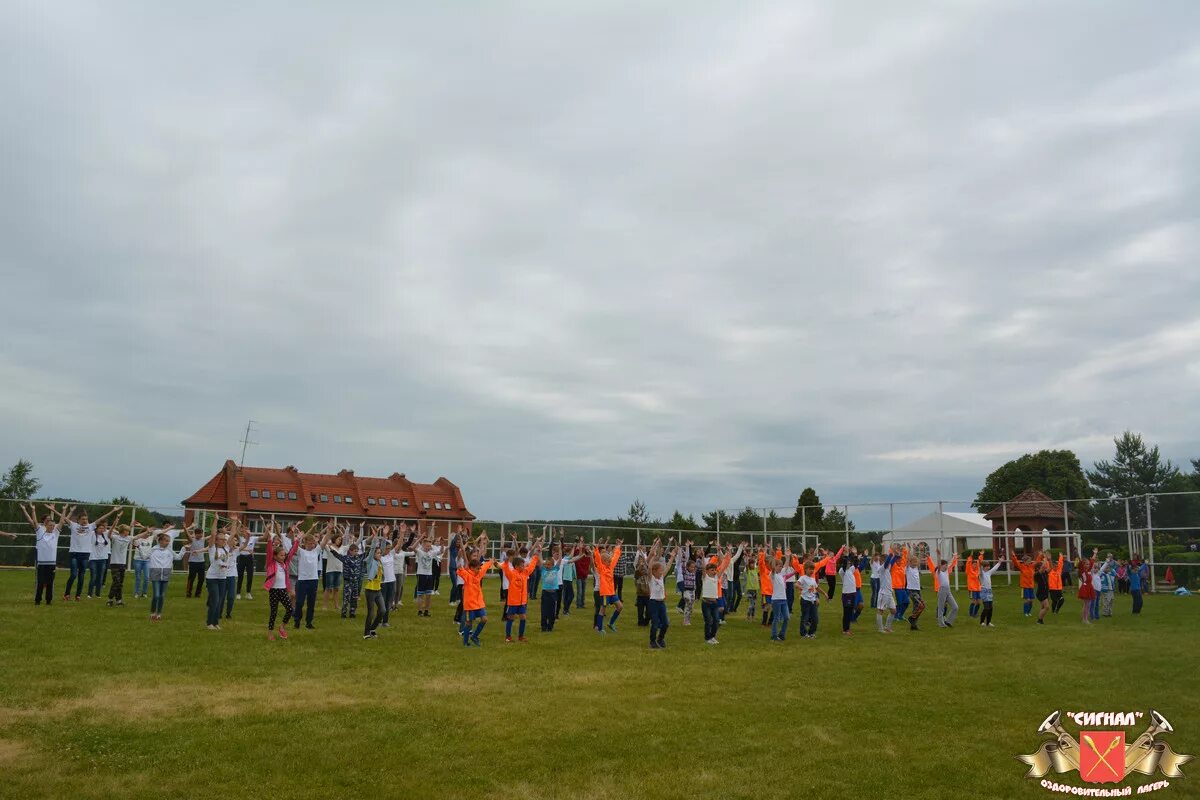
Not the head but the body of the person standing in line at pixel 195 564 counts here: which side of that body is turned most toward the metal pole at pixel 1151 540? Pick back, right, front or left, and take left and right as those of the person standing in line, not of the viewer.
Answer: left

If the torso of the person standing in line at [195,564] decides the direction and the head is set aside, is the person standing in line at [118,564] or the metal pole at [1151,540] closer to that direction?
the person standing in line

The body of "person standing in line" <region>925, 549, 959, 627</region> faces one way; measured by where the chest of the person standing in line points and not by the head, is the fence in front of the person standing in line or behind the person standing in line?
behind

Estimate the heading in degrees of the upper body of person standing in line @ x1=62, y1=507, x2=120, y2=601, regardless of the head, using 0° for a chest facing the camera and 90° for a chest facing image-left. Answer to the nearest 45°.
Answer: approximately 0°

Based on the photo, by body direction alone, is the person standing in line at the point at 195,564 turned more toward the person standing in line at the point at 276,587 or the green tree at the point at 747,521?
the person standing in line
